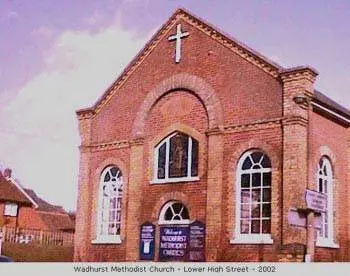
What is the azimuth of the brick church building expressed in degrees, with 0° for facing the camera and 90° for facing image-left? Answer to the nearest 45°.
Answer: approximately 45°

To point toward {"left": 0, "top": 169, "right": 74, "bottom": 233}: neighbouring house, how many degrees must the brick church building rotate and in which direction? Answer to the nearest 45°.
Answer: approximately 45° to its right

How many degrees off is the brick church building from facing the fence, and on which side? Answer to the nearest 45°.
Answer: approximately 45° to its right
